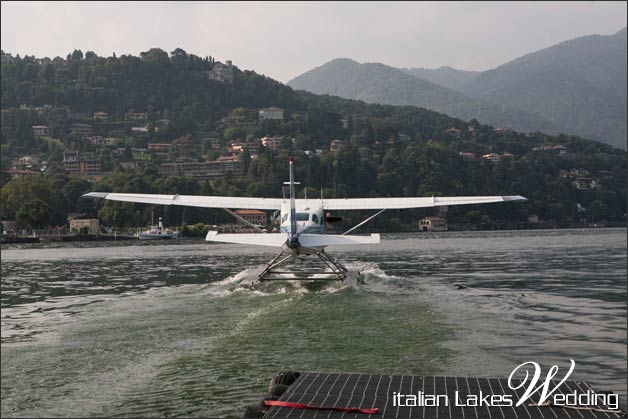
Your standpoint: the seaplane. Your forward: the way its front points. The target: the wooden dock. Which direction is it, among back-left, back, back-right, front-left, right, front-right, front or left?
back

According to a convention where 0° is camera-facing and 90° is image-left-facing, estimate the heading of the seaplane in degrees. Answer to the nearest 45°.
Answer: approximately 180°
